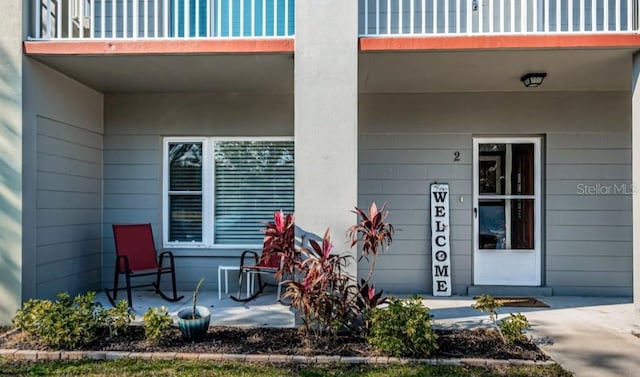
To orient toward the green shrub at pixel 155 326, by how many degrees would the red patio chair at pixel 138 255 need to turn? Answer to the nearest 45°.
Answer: approximately 45° to its right

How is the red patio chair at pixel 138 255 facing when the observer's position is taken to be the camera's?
facing the viewer and to the right of the viewer

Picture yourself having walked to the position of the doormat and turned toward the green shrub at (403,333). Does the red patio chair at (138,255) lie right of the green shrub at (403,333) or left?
right

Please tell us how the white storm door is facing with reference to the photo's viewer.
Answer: facing the viewer

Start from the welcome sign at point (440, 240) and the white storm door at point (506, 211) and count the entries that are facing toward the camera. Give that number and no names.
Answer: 2

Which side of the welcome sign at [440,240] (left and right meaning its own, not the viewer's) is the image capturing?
front

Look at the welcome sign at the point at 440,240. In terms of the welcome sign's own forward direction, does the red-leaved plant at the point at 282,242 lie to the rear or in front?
in front

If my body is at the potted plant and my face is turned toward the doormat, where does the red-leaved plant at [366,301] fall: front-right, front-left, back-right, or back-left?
front-right

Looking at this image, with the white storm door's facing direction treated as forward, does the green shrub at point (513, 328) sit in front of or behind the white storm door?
in front

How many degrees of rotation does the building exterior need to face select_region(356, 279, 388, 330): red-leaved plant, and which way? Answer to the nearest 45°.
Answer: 0° — it already faces it

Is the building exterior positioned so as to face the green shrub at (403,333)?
yes

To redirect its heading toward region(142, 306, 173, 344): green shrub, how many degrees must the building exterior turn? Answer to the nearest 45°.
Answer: approximately 45° to its right

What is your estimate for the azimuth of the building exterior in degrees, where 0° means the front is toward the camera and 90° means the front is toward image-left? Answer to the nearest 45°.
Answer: approximately 0°

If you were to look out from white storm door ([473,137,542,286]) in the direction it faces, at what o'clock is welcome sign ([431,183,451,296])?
The welcome sign is roughly at 2 o'clock from the white storm door.
